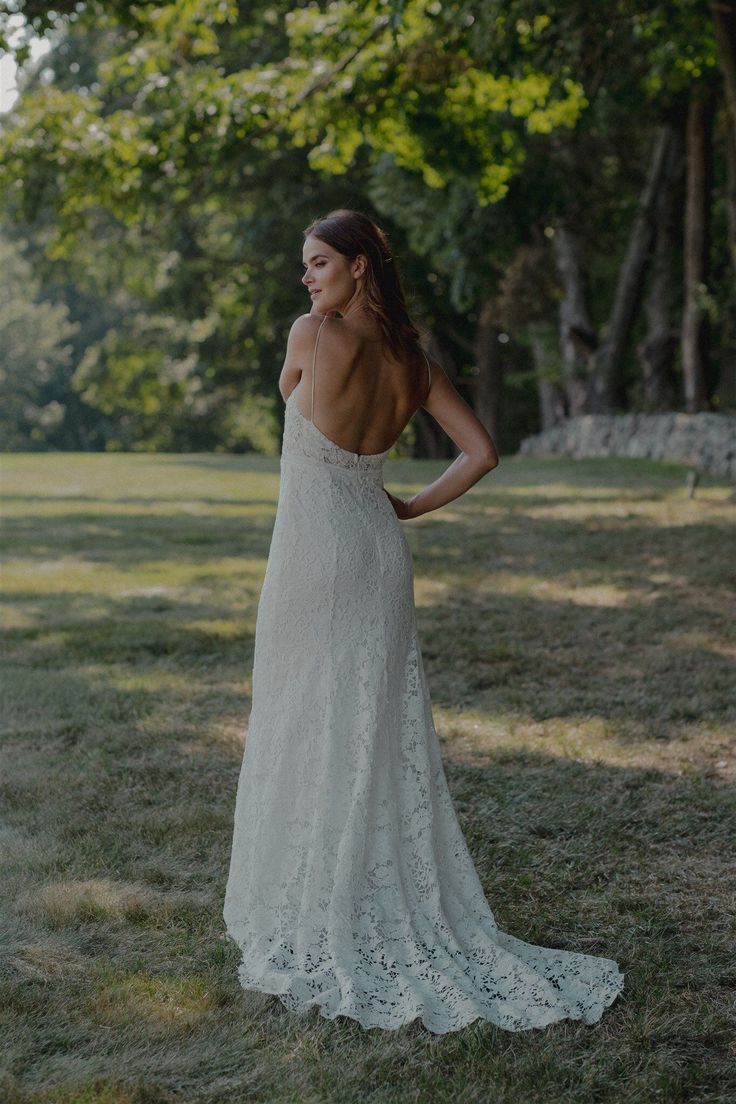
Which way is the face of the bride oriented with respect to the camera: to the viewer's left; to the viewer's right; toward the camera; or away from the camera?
to the viewer's left

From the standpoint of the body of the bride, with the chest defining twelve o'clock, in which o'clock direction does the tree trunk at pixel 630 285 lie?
The tree trunk is roughly at 2 o'clock from the bride.

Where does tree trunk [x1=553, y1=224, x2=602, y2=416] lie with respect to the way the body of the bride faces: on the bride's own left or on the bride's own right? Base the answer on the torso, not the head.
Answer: on the bride's own right

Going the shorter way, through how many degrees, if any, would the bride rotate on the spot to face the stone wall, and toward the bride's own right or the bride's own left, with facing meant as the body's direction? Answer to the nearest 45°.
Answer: approximately 45° to the bride's own right

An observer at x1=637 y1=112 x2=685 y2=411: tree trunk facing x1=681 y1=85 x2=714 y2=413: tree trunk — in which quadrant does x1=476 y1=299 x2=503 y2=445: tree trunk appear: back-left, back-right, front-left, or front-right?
back-right

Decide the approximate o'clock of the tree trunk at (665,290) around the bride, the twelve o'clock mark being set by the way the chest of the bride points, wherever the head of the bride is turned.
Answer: The tree trunk is roughly at 2 o'clock from the bride.

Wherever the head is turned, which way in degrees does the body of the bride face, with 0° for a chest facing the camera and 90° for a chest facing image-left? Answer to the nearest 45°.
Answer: approximately 135°

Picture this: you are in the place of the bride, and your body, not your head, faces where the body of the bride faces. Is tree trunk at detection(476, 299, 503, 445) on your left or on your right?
on your right
